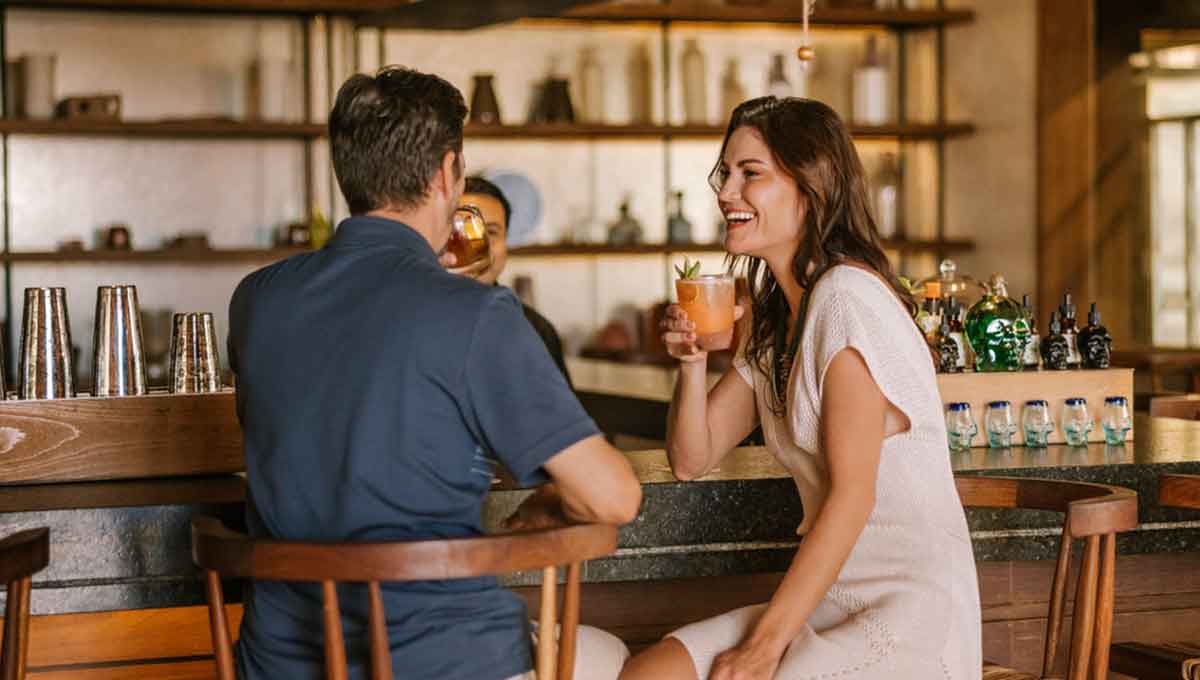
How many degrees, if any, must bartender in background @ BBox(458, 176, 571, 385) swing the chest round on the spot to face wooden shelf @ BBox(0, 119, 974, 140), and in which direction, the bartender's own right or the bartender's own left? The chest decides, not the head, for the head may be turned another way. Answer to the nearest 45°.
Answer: approximately 180°

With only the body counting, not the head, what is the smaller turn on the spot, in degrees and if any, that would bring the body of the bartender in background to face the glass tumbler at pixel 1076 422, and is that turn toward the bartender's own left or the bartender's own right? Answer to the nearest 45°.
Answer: approximately 45° to the bartender's own left

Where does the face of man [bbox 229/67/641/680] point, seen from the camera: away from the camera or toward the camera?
away from the camera

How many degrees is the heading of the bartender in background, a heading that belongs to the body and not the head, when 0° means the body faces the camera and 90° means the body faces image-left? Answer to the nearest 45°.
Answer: approximately 0°

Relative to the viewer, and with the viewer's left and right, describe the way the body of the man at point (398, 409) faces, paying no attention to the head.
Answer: facing away from the viewer and to the right of the viewer

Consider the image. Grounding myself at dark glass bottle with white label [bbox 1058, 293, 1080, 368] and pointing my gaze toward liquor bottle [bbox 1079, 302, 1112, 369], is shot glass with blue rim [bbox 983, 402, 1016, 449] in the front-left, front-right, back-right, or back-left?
back-right

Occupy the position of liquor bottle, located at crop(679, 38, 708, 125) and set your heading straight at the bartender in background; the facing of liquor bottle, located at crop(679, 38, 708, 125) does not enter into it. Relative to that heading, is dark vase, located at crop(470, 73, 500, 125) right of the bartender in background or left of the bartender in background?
right

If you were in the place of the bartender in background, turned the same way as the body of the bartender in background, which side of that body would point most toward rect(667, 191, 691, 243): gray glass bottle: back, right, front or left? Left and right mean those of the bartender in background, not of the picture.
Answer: back

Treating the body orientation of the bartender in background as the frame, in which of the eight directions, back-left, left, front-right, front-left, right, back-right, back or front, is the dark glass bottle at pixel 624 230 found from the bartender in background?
back

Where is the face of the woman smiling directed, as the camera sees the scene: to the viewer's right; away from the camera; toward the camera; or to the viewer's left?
to the viewer's left
